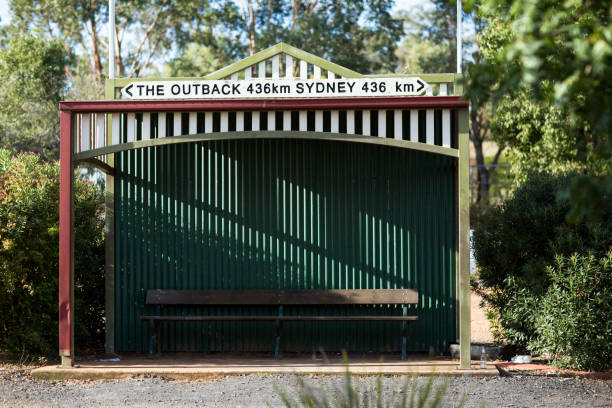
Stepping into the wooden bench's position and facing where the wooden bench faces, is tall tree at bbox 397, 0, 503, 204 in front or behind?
behind

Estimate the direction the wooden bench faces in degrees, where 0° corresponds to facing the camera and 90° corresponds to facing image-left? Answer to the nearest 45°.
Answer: approximately 0°

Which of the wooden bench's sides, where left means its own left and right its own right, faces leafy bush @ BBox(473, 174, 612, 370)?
left

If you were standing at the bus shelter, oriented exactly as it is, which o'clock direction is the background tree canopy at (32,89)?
The background tree canopy is roughly at 5 o'clock from the bus shelter.

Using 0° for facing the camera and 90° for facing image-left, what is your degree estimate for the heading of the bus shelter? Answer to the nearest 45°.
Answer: approximately 0°

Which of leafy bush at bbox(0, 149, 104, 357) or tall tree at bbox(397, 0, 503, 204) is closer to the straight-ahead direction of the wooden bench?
the leafy bush

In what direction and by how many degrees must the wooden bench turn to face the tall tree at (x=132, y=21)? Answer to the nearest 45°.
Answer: approximately 180°
